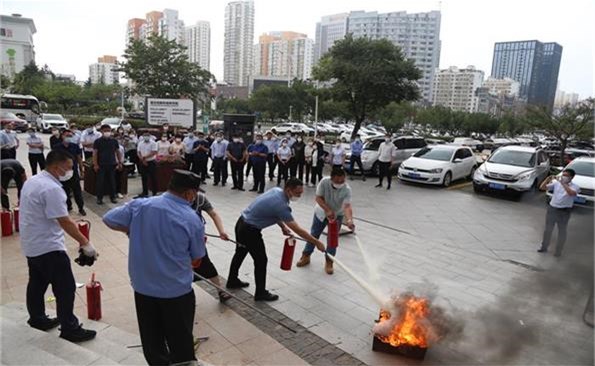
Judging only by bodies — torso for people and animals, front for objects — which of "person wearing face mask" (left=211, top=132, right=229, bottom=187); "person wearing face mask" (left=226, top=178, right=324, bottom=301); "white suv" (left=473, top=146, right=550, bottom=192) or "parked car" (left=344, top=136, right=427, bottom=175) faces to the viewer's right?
"person wearing face mask" (left=226, top=178, right=324, bottom=301)

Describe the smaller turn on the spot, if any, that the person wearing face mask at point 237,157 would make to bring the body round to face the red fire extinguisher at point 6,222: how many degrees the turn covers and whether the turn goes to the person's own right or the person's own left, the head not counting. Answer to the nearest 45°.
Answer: approximately 45° to the person's own right

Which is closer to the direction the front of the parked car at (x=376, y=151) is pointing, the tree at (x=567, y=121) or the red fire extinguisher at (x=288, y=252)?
the red fire extinguisher

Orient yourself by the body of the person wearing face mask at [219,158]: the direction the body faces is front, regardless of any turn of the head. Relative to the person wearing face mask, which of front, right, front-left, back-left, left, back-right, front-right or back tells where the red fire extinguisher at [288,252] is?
front

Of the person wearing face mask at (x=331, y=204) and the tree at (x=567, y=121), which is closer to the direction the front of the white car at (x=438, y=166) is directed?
the person wearing face mask

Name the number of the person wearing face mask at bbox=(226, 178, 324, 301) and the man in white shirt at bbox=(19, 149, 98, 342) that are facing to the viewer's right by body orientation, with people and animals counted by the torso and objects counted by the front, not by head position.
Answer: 2

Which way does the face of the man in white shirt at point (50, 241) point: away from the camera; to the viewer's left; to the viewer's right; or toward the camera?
to the viewer's right

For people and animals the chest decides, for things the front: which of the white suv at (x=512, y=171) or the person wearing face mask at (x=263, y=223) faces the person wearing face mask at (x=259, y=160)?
the white suv

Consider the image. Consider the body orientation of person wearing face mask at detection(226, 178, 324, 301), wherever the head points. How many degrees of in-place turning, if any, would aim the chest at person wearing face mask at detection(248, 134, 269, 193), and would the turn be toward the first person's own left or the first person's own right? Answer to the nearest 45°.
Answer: approximately 90° to the first person's own left

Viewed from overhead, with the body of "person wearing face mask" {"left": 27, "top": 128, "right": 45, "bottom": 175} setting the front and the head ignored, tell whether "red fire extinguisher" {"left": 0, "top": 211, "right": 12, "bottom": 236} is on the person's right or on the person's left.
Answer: on the person's right

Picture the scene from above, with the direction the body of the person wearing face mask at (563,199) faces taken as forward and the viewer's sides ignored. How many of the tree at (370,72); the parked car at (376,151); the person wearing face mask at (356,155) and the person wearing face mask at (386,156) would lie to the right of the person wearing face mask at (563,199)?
4

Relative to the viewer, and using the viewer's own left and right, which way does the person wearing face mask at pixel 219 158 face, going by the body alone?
facing the viewer

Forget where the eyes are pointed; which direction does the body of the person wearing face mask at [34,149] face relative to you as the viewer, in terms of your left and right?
facing the viewer and to the right of the viewer

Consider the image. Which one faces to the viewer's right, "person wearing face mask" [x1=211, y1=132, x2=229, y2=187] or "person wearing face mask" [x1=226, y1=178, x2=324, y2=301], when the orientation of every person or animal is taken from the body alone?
"person wearing face mask" [x1=226, y1=178, x2=324, y2=301]

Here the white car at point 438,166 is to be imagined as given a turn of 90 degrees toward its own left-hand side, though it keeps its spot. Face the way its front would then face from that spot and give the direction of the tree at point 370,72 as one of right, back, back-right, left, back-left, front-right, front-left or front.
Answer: back

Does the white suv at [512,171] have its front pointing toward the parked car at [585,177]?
no

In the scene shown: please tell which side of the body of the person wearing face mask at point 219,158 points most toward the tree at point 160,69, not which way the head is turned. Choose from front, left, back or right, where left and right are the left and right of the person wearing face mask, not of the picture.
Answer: back

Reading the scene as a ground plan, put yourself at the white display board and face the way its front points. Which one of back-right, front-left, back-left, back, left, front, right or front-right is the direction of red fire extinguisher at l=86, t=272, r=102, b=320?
front
